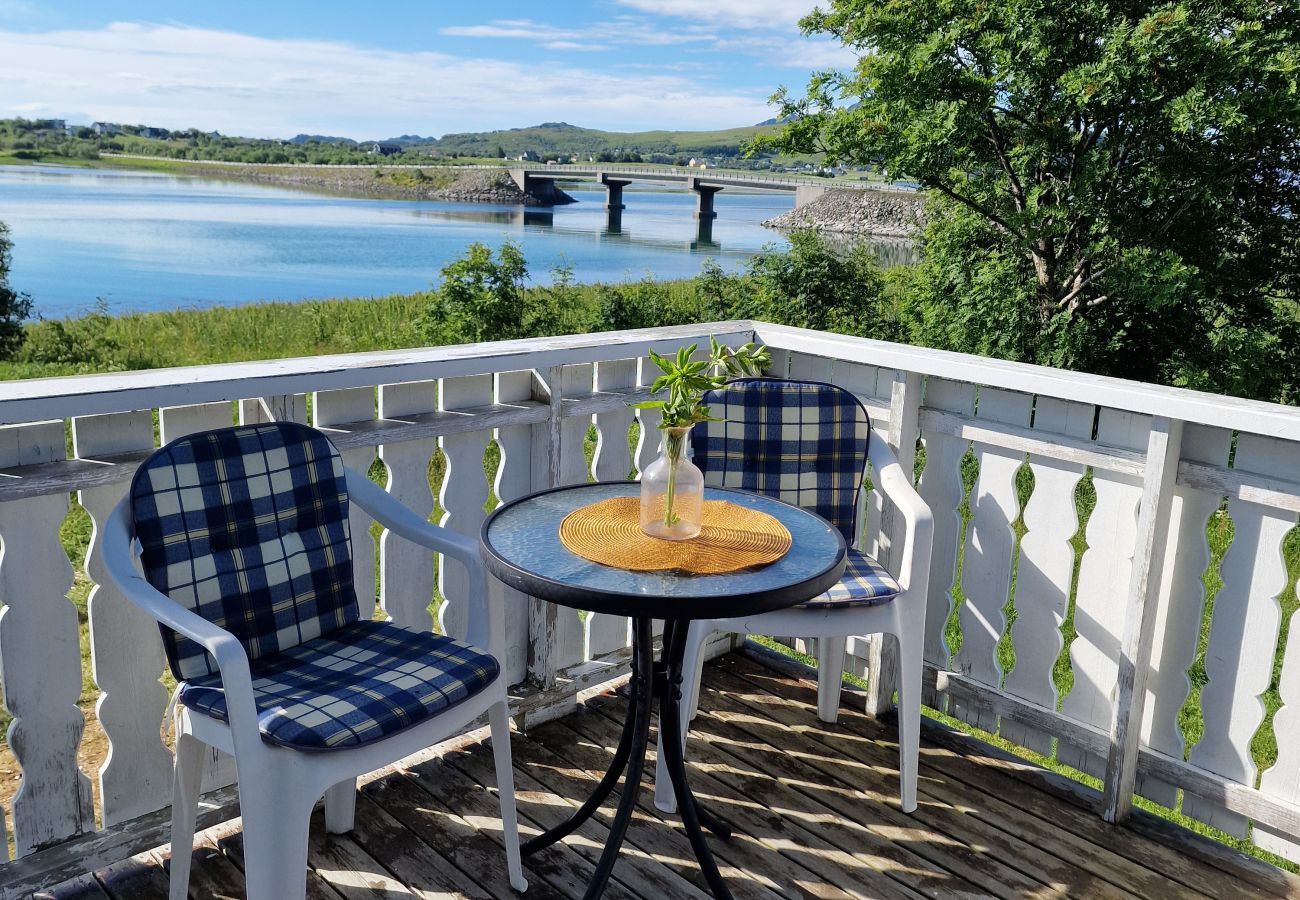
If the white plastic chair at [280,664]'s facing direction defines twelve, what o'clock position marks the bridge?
The bridge is roughly at 8 o'clock from the white plastic chair.

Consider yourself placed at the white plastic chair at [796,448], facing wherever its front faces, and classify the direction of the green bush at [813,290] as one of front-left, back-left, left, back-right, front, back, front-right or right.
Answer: back

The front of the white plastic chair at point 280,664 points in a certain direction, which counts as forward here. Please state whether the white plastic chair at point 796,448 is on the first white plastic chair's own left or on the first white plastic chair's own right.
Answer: on the first white plastic chair's own left

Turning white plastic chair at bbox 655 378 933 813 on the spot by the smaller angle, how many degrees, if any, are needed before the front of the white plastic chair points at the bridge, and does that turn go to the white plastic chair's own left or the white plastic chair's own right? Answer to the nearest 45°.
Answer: approximately 180°

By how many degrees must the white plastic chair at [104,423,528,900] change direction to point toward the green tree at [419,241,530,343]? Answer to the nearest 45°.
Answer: approximately 135° to its left

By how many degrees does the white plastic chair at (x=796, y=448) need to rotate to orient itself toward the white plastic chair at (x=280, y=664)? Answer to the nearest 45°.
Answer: approximately 45° to its right

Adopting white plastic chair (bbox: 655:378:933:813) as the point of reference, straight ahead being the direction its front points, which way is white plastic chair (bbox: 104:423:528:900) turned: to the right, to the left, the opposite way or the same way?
to the left

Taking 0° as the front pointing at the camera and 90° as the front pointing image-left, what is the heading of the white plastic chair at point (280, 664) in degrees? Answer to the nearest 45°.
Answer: approximately 315°
